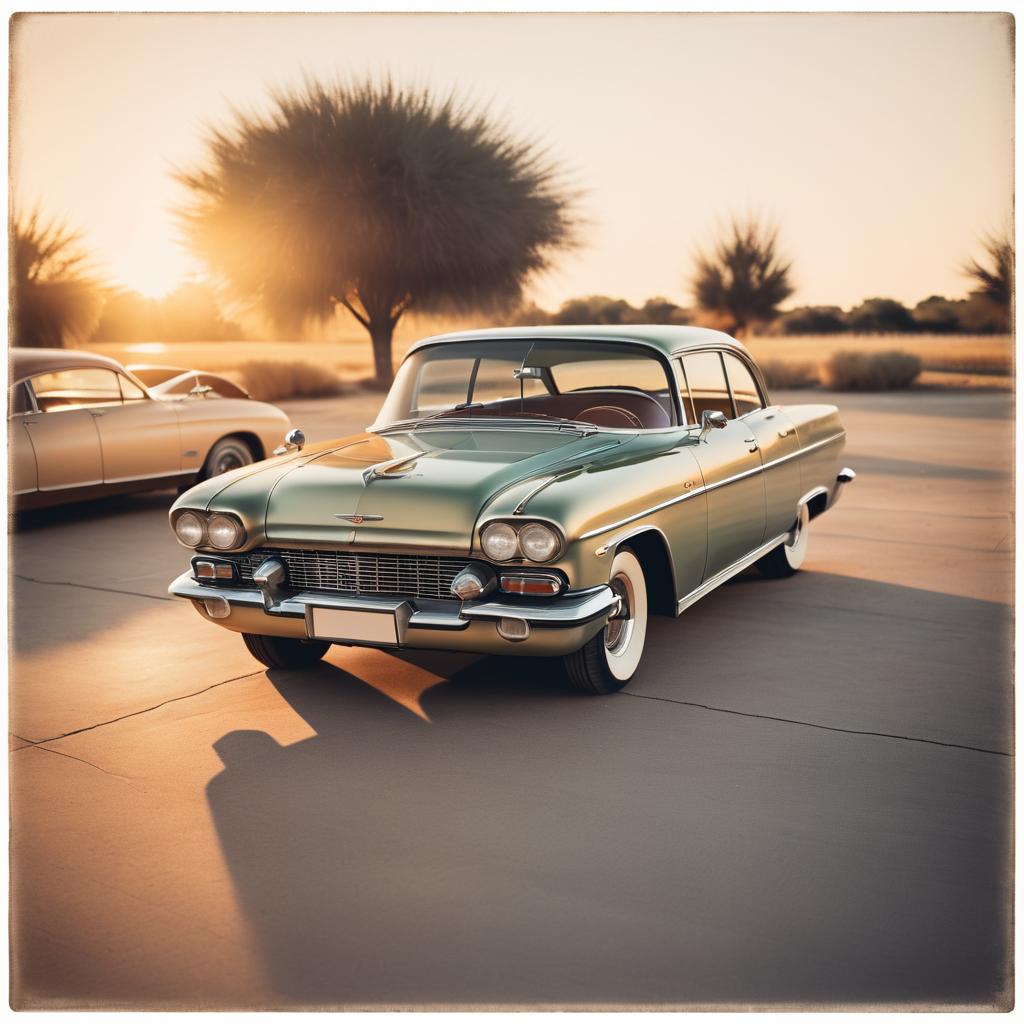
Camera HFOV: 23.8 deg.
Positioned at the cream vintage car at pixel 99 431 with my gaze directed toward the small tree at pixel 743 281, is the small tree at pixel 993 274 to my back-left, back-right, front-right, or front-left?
front-right

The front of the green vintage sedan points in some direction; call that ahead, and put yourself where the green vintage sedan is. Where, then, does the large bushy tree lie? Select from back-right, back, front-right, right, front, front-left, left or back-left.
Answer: back-right

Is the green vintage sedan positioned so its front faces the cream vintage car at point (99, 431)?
no

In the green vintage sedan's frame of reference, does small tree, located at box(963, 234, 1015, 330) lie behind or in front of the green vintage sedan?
behind

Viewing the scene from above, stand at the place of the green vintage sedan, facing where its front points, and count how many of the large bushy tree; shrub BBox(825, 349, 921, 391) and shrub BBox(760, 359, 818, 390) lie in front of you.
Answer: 0

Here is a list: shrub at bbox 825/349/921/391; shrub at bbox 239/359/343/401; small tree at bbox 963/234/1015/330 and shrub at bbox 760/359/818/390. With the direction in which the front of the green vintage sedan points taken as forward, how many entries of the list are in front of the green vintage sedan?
0

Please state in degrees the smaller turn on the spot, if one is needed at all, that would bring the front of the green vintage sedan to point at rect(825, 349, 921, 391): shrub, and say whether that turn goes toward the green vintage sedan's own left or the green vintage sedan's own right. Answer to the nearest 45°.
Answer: approximately 135° to the green vintage sedan's own right

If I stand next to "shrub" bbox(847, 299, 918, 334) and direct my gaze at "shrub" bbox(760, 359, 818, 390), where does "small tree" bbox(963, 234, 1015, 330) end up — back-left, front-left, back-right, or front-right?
back-left

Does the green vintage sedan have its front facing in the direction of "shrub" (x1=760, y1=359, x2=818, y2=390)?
no

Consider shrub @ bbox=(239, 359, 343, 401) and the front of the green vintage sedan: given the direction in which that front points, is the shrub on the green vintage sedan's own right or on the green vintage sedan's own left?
on the green vintage sedan's own right
